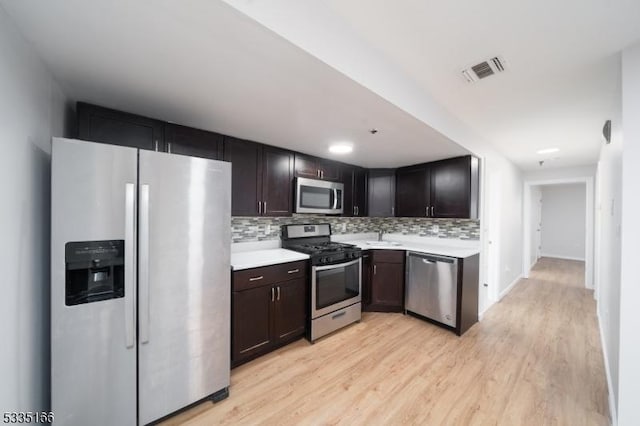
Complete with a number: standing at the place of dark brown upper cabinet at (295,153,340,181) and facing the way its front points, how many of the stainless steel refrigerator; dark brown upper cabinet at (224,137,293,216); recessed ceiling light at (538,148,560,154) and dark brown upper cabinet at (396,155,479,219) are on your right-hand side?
2

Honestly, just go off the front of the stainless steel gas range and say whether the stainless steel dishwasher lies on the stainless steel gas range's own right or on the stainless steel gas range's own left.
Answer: on the stainless steel gas range's own left

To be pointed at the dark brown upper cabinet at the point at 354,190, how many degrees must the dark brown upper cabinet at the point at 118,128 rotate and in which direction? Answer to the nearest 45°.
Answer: approximately 45° to its left

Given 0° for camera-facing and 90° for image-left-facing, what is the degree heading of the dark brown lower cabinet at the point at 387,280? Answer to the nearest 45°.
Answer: approximately 0°
